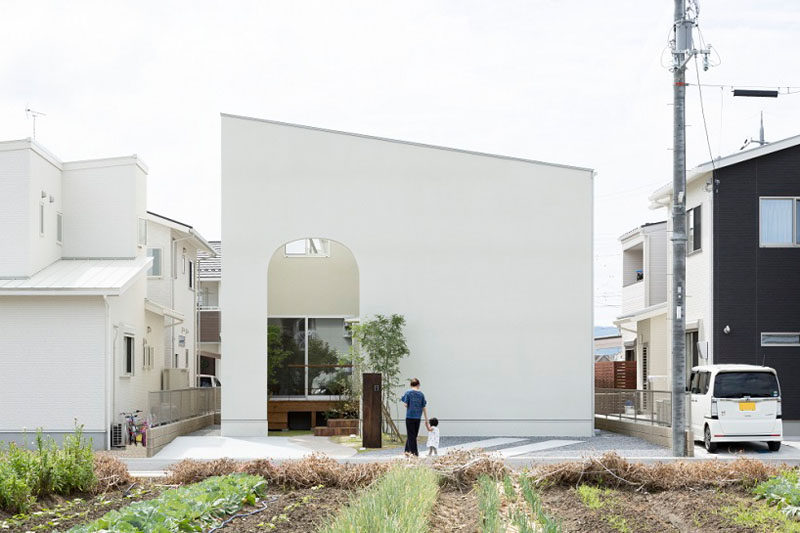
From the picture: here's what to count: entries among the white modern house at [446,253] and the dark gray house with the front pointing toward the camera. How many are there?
2

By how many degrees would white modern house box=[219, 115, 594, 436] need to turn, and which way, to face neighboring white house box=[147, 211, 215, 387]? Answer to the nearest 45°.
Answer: approximately 135° to its right

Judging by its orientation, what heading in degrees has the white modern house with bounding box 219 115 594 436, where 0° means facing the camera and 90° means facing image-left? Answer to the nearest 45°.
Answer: approximately 0°

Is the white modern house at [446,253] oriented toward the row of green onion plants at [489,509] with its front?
yes

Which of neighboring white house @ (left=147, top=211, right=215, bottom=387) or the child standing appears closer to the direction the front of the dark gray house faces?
the child standing

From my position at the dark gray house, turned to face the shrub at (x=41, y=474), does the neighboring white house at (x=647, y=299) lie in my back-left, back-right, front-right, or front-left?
back-right

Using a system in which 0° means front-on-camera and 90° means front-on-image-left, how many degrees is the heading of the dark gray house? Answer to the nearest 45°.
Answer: approximately 0°

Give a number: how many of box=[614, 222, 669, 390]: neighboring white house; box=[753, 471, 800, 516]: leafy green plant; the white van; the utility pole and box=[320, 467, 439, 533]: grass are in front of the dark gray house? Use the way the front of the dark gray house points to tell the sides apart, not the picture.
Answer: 4

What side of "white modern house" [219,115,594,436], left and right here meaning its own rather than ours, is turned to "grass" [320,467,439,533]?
front

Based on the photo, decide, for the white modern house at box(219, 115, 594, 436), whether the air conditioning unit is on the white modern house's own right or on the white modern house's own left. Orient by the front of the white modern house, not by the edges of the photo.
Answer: on the white modern house's own right
